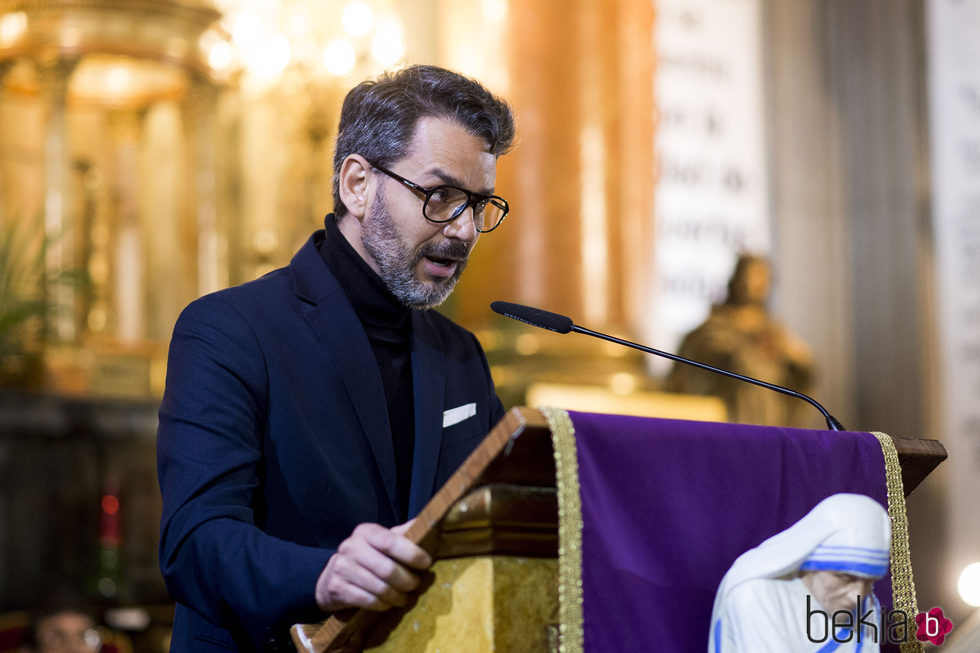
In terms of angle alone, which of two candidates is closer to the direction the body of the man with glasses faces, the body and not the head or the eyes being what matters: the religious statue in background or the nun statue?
the nun statue

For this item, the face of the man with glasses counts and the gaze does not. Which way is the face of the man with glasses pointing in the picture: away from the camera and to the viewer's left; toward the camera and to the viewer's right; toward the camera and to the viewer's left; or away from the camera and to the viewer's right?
toward the camera and to the viewer's right
